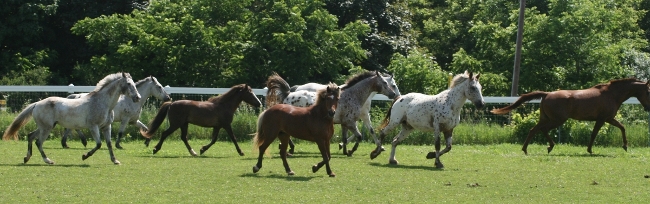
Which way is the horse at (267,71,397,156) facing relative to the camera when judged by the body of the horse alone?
to the viewer's right

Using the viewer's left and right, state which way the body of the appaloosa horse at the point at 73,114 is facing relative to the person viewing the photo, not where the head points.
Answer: facing to the right of the viewer

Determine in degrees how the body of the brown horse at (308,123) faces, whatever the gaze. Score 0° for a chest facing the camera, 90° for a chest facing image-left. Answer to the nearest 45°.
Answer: approximately 270°

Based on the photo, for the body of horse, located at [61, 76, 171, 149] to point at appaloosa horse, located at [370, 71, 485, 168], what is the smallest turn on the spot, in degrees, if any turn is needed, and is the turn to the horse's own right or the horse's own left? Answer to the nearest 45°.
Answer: approximately 45° to the horse's own right

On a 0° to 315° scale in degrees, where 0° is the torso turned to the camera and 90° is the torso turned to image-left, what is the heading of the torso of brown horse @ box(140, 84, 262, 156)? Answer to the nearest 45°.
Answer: approximately 270°

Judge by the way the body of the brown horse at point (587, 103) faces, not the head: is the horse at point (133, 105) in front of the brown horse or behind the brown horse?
behind

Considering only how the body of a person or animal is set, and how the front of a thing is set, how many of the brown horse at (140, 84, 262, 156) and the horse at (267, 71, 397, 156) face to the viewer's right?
2

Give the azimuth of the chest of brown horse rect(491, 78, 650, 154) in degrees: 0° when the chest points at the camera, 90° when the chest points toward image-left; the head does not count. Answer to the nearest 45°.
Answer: approximately 270°

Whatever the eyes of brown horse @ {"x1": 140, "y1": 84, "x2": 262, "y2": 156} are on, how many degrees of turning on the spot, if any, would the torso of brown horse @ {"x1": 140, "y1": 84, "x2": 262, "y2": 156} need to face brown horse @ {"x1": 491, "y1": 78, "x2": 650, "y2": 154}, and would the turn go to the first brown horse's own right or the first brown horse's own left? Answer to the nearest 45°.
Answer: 0° — it already faces it

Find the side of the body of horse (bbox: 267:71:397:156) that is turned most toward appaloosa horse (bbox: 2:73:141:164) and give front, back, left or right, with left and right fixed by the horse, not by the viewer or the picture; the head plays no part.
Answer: back

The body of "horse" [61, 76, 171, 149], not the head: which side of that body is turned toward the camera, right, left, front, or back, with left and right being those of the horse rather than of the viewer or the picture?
right
